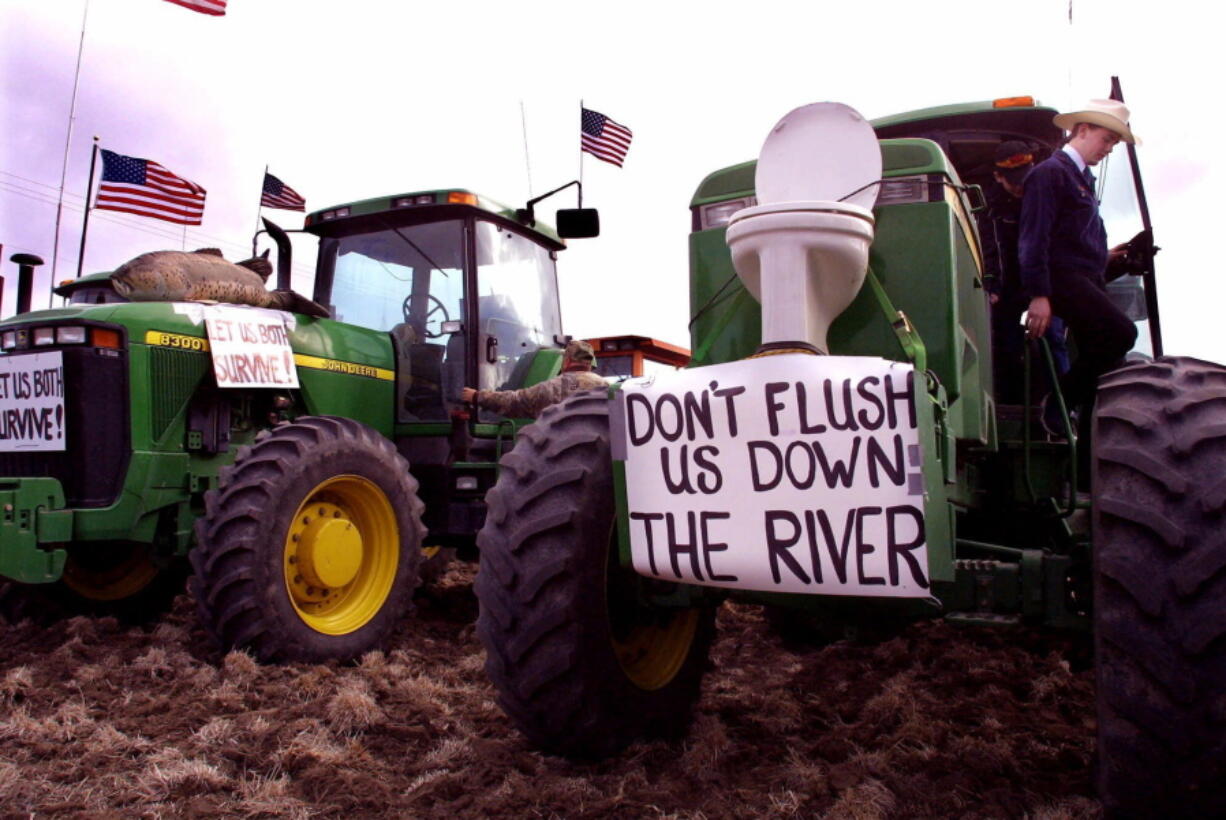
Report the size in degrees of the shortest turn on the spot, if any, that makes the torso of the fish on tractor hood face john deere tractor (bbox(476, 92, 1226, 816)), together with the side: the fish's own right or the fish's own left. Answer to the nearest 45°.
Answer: approximately 135° to the fish's own left

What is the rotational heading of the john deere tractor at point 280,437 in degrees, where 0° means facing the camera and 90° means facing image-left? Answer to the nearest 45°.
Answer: approximately 45°

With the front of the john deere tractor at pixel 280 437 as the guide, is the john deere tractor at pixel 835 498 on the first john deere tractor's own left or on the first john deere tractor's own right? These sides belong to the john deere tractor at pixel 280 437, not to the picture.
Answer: on the first john deere tractor's own left

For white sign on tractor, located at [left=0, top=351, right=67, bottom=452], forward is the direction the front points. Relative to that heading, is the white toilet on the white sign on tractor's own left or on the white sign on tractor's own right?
on the white sign on tractor's own left

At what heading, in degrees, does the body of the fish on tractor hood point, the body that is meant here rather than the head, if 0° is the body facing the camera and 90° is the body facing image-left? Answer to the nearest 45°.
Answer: approximately 90°

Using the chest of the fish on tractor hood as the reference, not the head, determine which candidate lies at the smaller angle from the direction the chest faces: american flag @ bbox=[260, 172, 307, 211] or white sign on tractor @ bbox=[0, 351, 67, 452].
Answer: the white sign on tractor
